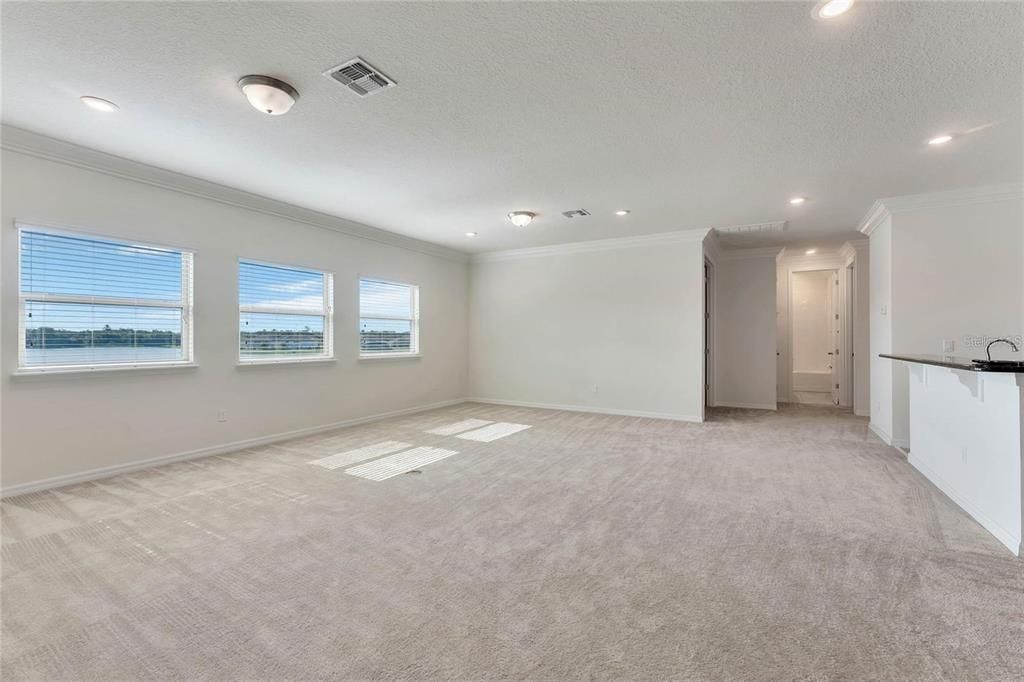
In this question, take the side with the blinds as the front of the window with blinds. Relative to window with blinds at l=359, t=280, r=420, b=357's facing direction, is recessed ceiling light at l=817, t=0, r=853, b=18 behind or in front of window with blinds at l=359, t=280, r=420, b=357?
in front

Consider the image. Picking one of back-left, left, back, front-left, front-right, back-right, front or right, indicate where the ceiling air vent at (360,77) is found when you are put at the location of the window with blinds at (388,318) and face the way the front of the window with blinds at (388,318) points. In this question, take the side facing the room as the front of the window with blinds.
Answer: front-right

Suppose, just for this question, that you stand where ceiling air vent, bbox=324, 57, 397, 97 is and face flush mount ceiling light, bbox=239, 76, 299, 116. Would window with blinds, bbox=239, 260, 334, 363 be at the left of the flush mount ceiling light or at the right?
right

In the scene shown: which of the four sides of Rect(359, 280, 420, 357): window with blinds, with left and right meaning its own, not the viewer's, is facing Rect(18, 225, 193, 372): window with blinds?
right

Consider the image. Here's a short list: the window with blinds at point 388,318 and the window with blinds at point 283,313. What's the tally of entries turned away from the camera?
0

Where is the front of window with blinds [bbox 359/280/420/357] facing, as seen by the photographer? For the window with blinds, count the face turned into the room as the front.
facing the viewer and to the right of the viewer

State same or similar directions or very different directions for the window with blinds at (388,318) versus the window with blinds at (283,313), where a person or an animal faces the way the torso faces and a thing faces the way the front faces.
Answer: same or similar directions

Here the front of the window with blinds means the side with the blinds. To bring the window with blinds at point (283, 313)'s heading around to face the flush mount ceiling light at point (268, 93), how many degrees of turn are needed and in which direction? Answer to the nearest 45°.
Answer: approximately 45° to its right

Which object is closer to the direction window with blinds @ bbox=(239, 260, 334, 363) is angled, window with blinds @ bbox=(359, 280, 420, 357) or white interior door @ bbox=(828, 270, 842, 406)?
the white interior door

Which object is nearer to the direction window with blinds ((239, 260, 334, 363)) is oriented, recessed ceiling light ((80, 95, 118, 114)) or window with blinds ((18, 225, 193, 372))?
the recessed ceiling light

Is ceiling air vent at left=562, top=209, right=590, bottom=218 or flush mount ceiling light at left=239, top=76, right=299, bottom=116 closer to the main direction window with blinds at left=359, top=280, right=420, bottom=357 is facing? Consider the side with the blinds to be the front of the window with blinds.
the ceiling air vent

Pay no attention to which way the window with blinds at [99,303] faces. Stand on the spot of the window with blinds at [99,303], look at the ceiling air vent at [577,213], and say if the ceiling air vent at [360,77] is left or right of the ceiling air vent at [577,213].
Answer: right

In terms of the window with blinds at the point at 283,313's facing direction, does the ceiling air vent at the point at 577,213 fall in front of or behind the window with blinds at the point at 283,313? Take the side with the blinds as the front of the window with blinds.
in front

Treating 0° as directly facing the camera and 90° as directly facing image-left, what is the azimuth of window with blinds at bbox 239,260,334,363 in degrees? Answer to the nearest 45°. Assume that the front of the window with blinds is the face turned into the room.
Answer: approximately 315°

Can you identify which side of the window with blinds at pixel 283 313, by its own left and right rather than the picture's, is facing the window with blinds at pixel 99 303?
right
